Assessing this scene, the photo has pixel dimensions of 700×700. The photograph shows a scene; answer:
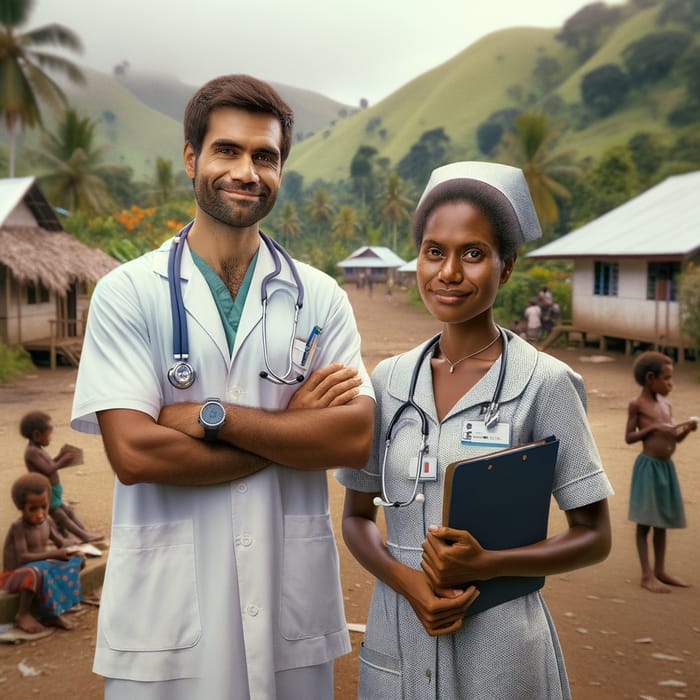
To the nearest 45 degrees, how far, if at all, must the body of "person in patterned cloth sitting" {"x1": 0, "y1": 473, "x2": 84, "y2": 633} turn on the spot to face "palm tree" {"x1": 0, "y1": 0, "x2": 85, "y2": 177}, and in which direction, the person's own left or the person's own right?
approximately 135° to the person's own left

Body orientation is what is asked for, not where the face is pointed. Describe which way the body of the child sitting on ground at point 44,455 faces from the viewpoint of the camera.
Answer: to the viewer's right

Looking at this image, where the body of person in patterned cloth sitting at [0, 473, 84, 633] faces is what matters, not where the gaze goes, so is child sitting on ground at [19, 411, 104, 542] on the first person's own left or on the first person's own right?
on the first person's own left

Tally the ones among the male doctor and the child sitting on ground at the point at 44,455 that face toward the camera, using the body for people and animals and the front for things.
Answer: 1

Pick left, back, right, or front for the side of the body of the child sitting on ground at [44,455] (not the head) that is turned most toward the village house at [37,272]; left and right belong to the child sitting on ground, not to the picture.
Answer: left

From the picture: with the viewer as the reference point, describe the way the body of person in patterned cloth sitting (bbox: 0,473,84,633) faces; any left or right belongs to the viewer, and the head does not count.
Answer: facing the viewer and to the right of the viewer

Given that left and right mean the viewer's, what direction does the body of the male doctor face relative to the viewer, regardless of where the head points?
facing the viewer

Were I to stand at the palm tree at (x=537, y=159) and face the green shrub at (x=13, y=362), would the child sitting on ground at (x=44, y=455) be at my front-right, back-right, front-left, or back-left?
front-left

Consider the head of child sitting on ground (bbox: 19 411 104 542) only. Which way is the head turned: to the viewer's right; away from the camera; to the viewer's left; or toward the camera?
to the viewer's right

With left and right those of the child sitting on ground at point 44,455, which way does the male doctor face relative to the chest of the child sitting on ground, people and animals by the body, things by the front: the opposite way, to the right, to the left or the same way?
to the right

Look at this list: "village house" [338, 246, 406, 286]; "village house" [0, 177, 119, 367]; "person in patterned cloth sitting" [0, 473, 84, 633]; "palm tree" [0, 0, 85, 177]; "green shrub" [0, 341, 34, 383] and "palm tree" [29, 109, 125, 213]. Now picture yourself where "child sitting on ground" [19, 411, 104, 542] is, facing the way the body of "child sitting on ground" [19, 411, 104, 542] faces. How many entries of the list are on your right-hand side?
1

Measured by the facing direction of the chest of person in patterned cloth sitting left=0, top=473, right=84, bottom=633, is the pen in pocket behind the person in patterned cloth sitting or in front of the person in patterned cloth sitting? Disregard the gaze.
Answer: in front

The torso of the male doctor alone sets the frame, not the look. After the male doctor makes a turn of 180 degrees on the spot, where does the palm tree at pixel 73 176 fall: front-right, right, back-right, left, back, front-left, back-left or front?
front
